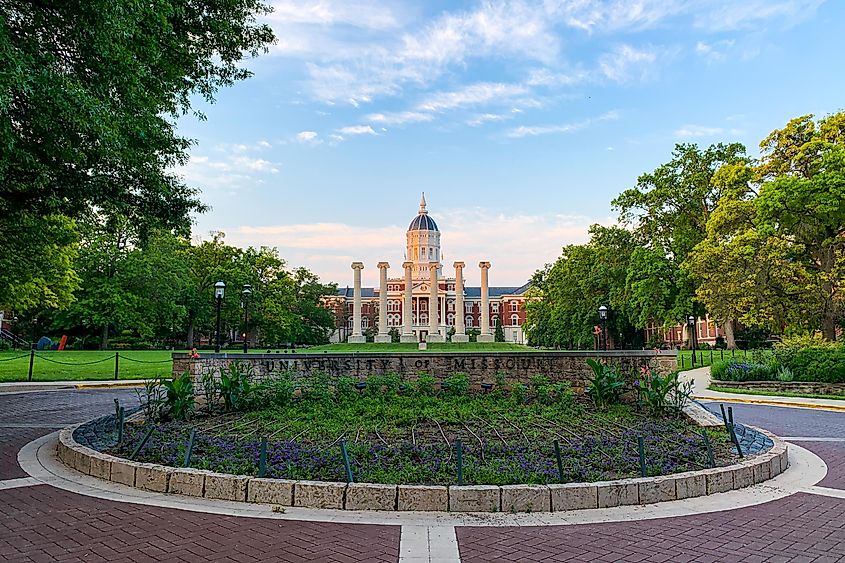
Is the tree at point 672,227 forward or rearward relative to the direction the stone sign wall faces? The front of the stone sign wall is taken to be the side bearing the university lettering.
rearward

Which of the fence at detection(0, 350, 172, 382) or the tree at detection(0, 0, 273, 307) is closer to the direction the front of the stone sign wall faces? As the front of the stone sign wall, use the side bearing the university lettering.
the tree

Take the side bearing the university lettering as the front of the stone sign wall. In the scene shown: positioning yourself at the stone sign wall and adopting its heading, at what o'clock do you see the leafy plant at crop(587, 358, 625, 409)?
The leafy plant is roughly at 10 o'clock from the stone sign wall.

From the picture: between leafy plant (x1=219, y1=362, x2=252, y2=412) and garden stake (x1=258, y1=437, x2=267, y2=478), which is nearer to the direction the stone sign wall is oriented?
the garden stake

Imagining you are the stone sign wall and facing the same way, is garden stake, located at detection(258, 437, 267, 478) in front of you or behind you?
in front

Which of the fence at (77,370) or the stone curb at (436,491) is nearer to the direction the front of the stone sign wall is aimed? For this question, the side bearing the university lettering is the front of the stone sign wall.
the stone curb

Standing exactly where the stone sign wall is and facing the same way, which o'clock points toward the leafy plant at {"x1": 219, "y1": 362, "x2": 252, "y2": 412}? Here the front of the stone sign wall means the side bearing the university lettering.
The leafy plant is roughly at 2 o'clock from the stone sign wall.

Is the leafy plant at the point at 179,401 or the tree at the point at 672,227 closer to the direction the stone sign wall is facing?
the leafy plant

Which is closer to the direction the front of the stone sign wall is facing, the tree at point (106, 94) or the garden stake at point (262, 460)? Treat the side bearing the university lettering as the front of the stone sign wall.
the garden stake

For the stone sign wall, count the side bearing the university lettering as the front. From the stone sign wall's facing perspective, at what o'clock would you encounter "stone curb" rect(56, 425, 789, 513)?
The stone curb is roughly at 12 o'clock from the stone sign wall.

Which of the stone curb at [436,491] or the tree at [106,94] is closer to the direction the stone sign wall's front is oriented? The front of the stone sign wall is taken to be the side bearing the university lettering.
the stone curb

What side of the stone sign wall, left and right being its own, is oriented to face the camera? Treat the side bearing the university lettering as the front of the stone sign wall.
front

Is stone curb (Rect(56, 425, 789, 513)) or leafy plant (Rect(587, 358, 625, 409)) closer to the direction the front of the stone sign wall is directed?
the stone curb

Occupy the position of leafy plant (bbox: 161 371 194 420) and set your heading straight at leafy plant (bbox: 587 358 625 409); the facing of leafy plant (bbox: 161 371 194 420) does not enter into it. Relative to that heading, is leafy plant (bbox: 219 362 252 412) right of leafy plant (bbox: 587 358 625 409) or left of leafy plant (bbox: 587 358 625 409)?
left

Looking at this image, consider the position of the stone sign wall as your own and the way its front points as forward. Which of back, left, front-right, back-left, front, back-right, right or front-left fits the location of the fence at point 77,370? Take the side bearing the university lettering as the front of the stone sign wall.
back-right
